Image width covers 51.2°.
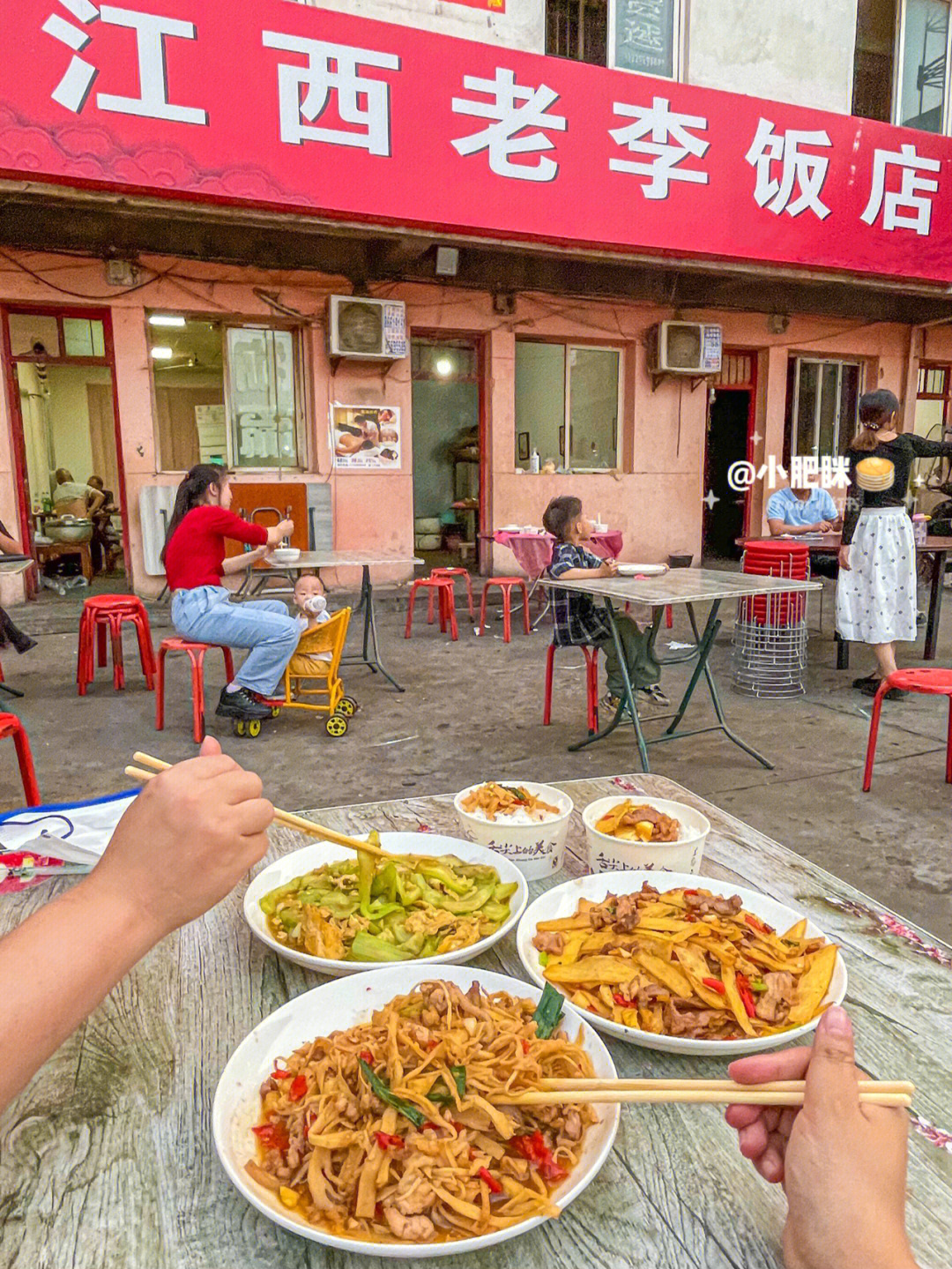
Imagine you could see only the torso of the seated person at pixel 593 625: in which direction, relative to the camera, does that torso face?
to the viewer's right

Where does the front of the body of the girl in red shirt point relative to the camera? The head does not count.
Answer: to the viewer's right

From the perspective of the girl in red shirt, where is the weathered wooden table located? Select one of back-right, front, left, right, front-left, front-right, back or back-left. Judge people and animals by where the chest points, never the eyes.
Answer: right

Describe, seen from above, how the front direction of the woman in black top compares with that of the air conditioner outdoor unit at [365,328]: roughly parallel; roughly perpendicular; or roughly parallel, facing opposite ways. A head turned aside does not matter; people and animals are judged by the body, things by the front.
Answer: roughly parallel, facing opposite ways

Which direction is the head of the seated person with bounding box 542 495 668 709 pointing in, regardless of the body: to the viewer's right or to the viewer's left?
to the viewer's right

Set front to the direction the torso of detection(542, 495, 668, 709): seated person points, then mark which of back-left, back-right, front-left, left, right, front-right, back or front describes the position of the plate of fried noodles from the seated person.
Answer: right

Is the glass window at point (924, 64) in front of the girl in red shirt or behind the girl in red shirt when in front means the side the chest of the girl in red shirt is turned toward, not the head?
in front

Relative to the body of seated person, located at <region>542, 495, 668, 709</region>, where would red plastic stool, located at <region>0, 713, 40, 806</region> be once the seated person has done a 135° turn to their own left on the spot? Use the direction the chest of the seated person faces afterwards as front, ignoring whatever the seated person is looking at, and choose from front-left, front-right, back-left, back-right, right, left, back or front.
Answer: left

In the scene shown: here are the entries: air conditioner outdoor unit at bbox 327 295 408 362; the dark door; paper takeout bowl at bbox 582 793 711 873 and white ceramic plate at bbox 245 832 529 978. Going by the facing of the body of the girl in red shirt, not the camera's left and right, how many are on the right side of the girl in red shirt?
2

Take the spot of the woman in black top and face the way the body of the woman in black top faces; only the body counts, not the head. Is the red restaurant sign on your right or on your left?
on your left

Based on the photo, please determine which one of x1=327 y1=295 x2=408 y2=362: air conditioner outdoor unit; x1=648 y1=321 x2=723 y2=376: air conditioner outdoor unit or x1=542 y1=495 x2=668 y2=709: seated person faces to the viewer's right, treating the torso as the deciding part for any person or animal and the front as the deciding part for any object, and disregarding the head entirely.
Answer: the seated person

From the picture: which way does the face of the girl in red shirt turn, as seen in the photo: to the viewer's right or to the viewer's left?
to the viewer's right

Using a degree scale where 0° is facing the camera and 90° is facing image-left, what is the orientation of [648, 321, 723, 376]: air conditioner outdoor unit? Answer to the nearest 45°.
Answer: approximately 0°
